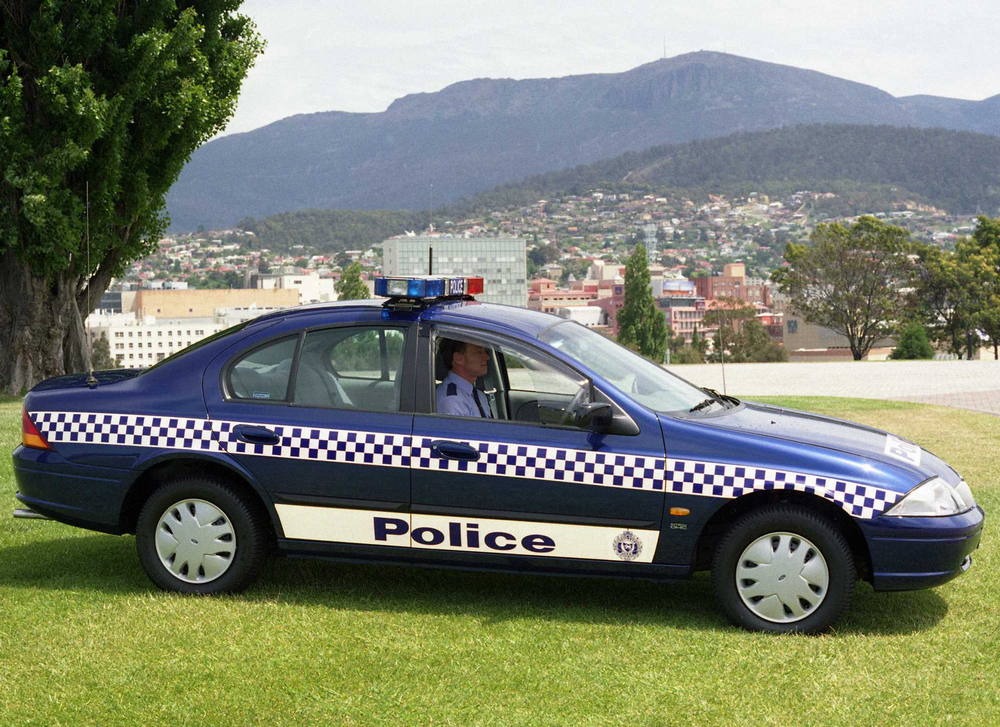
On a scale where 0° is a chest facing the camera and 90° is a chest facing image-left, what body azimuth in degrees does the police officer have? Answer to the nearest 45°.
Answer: approximately 270°

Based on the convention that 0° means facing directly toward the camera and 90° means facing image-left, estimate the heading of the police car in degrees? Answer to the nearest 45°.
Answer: approximately 270°

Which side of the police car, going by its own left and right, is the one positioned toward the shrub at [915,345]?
left

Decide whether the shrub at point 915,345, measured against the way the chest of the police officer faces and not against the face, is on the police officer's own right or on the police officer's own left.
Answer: on the police officer's own left
